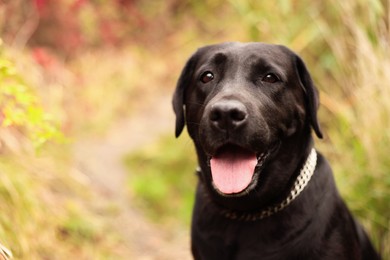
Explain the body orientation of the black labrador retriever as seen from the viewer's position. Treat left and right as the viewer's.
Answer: facing the viewer and to the left of the viewer
